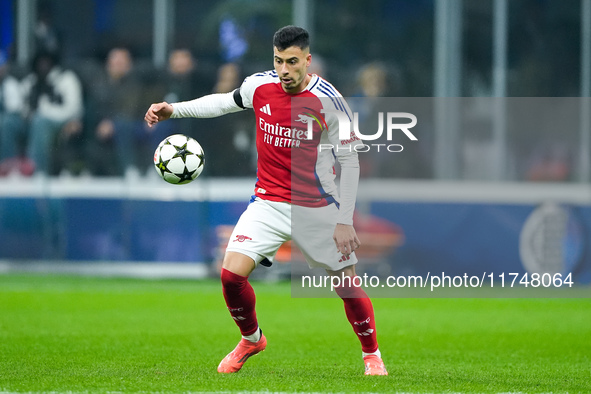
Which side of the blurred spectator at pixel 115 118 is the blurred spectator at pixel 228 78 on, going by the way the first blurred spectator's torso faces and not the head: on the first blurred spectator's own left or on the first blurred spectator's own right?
on the first blurred spectator's own left

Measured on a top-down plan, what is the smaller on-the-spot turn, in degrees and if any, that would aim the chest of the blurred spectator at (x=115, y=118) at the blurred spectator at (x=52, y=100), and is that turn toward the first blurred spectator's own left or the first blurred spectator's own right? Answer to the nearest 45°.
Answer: approximately 90° to the first blurred spectator's own right

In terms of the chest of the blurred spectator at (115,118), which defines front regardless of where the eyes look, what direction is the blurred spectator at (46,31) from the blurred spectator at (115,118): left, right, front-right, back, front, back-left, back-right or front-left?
back-right

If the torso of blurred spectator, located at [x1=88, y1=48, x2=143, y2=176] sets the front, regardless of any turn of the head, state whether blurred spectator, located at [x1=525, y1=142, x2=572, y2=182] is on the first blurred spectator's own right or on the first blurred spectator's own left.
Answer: on the first blurred spectator's own left

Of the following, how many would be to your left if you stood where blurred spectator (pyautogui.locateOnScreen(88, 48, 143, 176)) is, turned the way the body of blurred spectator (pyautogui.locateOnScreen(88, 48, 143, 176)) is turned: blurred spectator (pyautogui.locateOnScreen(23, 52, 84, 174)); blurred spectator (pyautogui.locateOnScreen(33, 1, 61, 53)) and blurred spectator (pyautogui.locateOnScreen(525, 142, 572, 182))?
1

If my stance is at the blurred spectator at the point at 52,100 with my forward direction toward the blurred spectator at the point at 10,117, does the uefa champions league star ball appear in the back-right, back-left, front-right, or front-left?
back-left

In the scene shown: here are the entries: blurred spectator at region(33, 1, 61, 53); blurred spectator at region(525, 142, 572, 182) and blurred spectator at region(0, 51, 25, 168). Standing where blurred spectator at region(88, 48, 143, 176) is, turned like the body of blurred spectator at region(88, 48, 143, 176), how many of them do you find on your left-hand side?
1

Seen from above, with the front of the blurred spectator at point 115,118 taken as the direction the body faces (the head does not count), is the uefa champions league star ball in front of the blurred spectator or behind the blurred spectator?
in front

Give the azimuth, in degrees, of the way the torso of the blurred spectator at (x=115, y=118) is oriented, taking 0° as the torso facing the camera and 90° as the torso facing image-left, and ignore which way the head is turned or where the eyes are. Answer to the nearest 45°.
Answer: approximately 0°

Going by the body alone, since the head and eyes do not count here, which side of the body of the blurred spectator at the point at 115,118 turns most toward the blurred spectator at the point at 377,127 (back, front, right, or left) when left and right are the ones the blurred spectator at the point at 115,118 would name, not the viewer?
left
